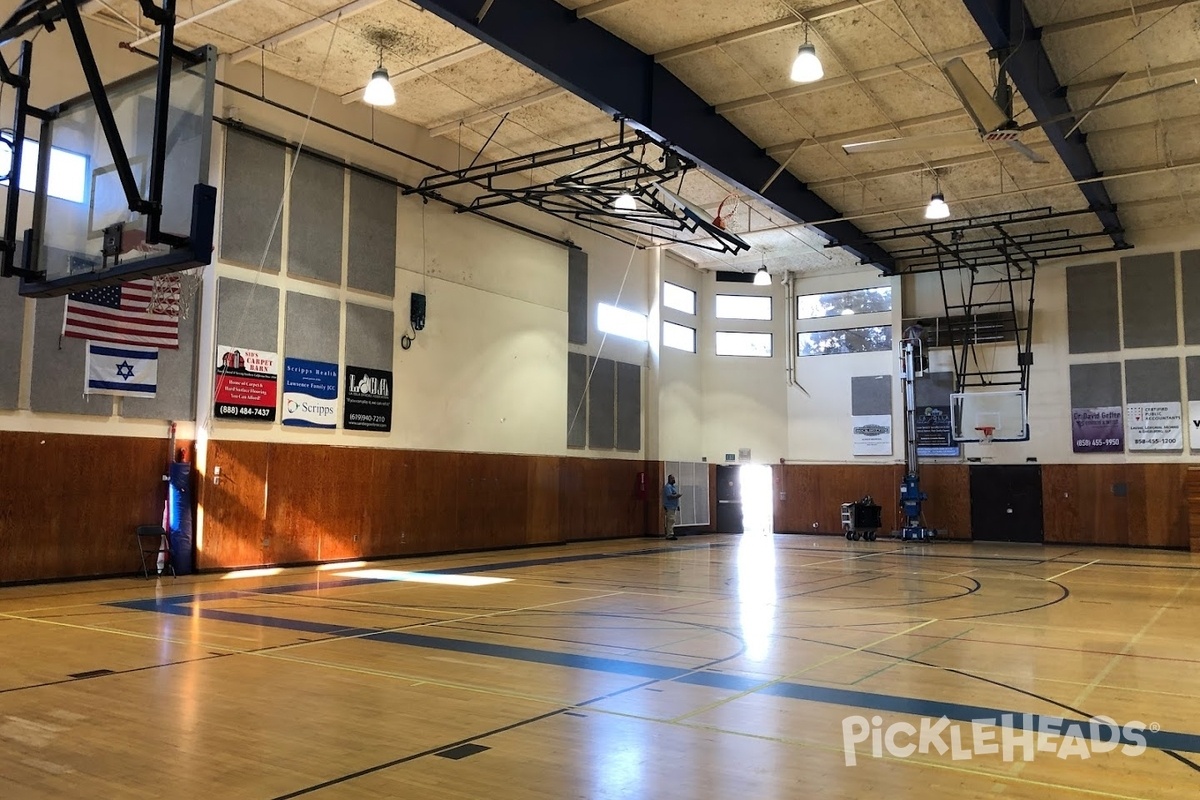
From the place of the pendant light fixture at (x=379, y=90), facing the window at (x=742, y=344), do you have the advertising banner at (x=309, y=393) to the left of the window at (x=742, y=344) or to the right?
left

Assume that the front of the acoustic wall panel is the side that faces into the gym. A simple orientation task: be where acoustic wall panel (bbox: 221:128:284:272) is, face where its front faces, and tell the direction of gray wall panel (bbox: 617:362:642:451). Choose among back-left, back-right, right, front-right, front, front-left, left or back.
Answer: left

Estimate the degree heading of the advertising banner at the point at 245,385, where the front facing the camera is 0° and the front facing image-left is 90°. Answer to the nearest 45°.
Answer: approximately 315°

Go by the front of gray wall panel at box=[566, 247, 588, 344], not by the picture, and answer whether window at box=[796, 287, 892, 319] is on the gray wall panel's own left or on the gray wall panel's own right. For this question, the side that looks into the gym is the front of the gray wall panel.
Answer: on the gray wall panel's own left

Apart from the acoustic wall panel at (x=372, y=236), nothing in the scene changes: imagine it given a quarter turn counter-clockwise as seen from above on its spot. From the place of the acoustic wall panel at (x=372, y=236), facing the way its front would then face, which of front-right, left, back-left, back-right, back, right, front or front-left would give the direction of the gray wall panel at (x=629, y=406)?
front

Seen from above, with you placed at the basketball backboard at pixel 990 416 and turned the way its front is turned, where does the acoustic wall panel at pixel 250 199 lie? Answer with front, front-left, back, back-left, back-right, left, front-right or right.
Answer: front-right

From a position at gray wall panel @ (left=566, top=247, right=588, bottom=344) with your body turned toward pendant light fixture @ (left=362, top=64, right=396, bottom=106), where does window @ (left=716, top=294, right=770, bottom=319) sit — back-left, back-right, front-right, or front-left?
back-left

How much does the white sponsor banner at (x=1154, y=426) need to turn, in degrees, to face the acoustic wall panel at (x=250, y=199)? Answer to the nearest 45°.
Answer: approximately 45° to its right

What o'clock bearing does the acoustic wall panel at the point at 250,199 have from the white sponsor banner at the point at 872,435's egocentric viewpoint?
The acoustic wall panel is roughly at 1 o'clock from the white sponsor banner.

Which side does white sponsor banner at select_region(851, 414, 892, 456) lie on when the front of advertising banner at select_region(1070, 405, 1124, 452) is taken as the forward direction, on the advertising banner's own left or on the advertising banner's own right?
on the advertising banner's own right

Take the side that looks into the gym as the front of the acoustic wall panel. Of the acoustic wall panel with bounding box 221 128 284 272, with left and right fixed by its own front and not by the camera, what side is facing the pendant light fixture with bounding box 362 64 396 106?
front

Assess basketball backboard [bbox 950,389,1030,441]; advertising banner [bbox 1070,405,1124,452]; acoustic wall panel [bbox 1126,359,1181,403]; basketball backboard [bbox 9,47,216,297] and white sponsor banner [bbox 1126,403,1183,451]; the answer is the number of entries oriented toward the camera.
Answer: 4
